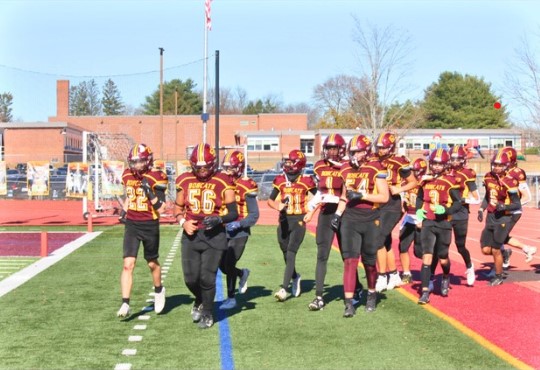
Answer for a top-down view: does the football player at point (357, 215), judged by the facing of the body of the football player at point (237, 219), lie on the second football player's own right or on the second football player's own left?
on the second football player's own left

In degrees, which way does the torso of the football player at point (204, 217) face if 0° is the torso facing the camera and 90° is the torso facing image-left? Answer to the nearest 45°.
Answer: approximately 0°

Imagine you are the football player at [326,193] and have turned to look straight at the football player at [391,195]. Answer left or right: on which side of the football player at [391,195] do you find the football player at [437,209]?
right

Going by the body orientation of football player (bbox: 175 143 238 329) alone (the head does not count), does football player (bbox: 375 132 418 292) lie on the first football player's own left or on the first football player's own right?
on the first football player's own left

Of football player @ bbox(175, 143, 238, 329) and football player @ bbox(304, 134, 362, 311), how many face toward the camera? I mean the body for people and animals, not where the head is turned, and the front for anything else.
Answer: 2

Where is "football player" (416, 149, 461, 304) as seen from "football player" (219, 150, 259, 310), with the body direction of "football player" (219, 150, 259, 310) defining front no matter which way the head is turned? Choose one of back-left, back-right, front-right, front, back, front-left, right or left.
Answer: back-left

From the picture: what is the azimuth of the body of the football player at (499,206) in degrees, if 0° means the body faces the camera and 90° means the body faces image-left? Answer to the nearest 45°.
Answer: approximately 45°
